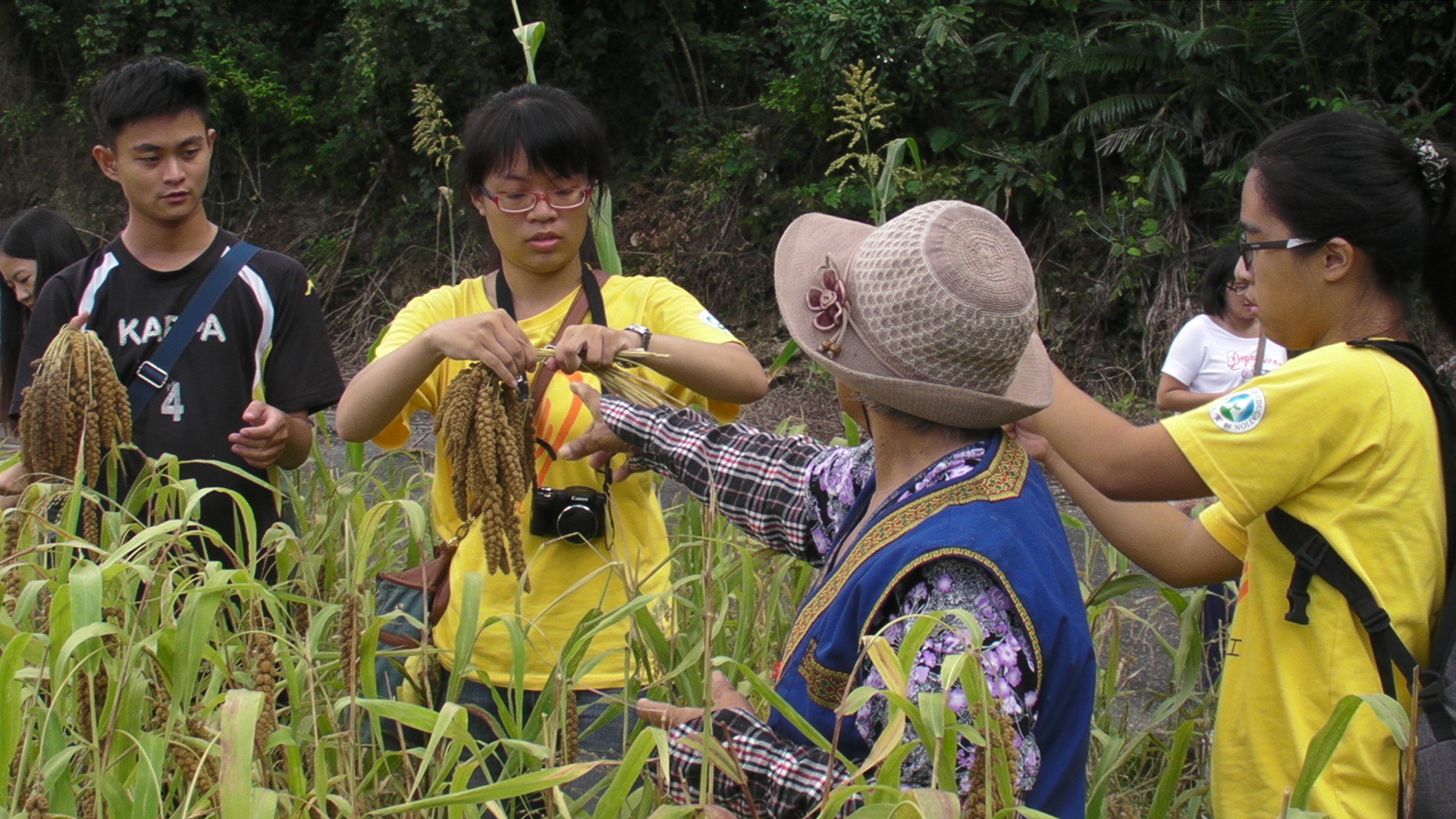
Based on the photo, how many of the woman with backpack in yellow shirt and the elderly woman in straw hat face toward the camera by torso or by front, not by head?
0

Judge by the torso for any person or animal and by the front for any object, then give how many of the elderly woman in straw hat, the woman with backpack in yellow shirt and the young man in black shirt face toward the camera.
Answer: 1

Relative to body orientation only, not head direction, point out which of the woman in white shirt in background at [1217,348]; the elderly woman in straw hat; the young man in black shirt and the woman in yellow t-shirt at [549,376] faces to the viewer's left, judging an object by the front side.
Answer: the elderly woman in straw hat

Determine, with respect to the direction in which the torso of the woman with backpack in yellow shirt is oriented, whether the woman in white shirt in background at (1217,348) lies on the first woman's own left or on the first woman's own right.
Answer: on the first woman's own right

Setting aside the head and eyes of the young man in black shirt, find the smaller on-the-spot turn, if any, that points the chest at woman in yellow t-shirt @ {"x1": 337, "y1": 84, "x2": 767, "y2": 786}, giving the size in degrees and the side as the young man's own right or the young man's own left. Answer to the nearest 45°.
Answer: approximately 45° to the young man's own left

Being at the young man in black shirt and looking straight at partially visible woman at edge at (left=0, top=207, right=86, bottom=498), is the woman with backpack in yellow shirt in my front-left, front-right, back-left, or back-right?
back-right

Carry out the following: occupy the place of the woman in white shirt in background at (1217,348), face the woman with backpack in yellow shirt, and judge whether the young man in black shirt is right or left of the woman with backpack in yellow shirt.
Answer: right

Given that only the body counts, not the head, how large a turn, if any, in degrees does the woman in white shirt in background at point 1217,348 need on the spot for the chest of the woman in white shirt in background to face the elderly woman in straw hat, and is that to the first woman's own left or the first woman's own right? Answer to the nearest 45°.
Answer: approximately 45° to the first woman's own right

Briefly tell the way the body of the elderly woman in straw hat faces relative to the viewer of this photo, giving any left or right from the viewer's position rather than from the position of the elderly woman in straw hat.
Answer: facing to the left of the viewer

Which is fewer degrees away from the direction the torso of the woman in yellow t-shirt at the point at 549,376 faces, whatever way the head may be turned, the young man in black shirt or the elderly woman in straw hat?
the elderly woman in straw hat

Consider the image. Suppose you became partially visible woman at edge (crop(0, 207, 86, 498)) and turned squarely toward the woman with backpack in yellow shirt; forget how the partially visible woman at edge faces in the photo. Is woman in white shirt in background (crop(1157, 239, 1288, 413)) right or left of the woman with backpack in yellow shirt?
left

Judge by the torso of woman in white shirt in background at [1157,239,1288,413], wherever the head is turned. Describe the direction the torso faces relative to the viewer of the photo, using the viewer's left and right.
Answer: facing the viewer and to the right of the viewer

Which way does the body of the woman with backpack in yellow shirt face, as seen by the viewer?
to the viewer's left
